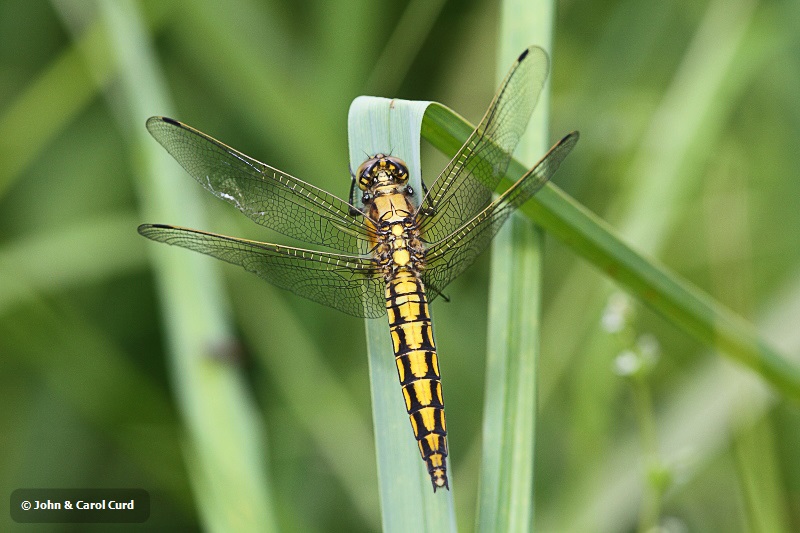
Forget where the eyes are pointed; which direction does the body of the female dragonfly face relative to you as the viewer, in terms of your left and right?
facing away from the viewer
